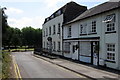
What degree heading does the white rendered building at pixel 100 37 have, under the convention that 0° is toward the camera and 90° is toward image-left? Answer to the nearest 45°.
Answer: approximately 45°
